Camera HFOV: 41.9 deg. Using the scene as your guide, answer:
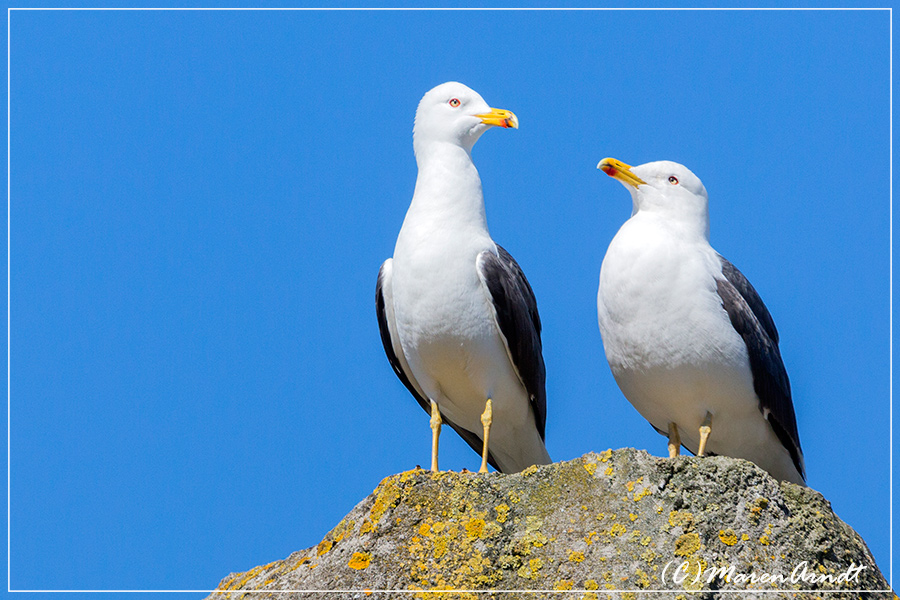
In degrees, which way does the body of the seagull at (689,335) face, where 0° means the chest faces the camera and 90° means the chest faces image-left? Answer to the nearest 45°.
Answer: approximately 45°
